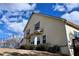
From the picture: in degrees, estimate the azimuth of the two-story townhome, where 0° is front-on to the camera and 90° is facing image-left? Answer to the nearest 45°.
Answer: approximately 45°
